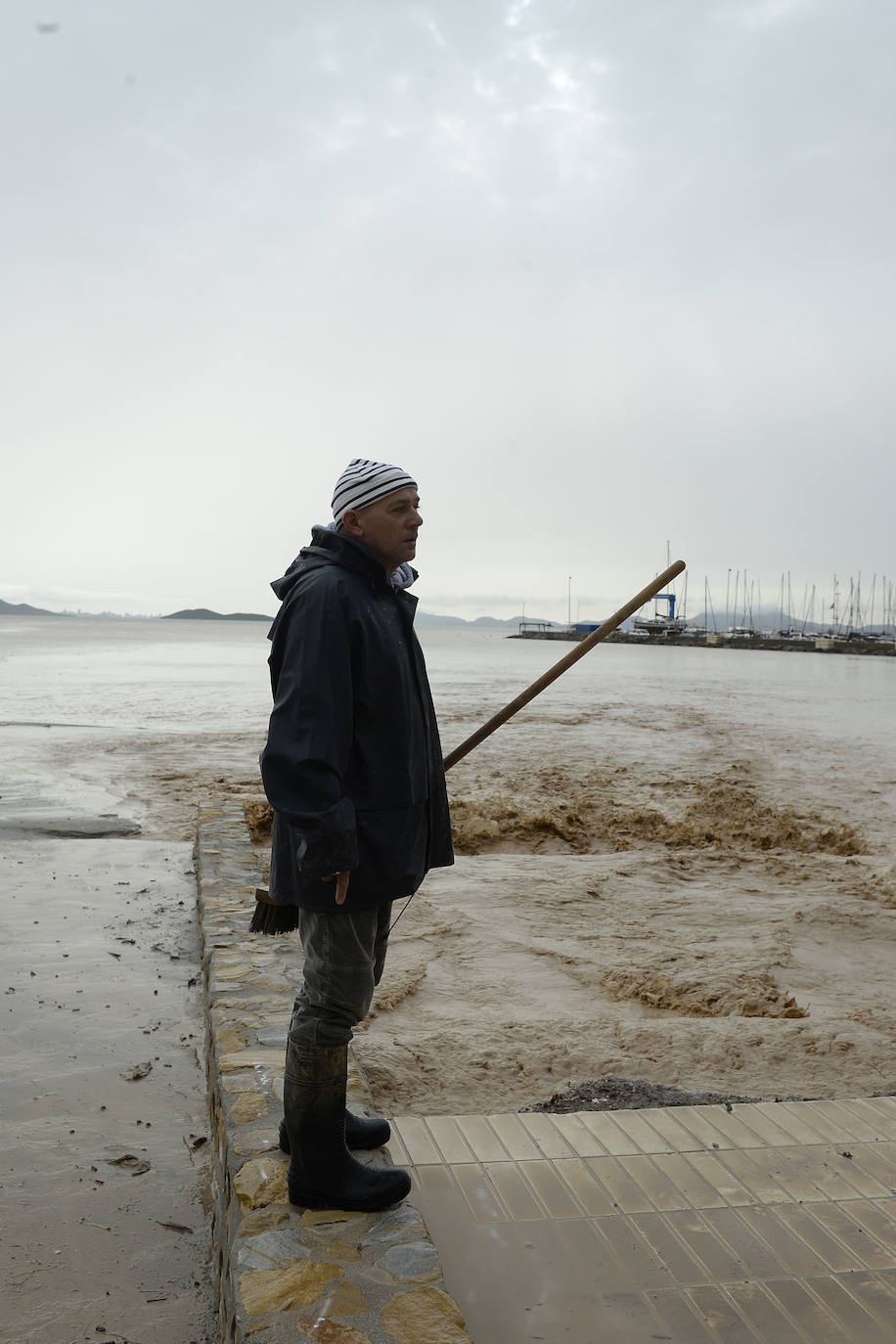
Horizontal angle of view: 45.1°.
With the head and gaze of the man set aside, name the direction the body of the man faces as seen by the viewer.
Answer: to the viewer's right
